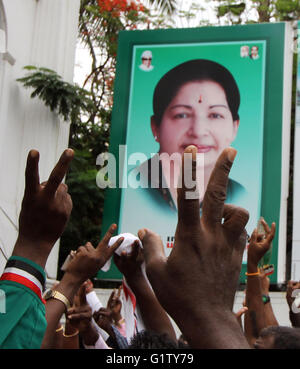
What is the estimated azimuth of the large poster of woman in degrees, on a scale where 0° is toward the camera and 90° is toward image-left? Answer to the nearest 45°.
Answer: approximately 0°
